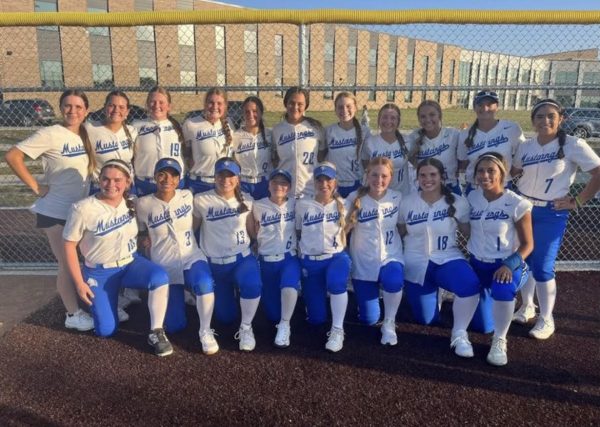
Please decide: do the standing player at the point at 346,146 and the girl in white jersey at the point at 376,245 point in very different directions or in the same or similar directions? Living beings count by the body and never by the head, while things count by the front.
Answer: same or similar directions

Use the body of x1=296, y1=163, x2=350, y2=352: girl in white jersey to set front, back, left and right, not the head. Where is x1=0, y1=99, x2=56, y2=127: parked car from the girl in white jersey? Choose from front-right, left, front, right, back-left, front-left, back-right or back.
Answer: back-right

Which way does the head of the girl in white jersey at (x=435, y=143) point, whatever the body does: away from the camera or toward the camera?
toward the camera

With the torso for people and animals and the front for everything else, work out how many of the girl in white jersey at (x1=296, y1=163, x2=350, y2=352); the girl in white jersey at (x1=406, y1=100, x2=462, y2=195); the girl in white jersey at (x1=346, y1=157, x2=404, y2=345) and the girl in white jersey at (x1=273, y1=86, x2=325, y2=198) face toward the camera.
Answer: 4

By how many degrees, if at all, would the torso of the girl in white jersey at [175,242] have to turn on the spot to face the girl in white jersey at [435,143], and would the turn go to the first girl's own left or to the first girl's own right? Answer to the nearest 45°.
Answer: approximately 90° to the first girl's own left

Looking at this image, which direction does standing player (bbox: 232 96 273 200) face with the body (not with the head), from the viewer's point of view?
toward the camera

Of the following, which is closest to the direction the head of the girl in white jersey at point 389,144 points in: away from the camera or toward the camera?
toward the camera

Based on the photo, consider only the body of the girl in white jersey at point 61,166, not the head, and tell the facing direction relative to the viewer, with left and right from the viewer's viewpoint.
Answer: facing the viewer and to the right of the viewer

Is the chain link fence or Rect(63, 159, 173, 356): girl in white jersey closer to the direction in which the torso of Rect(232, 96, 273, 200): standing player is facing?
the girl in white jersey

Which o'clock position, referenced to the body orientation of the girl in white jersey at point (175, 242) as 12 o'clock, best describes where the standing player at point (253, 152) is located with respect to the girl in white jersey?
The standing player is roughly at 8 o'clock from the girl in white jersey.

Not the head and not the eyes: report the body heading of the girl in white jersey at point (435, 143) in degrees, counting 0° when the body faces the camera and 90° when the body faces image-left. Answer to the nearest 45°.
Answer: approximately 0°

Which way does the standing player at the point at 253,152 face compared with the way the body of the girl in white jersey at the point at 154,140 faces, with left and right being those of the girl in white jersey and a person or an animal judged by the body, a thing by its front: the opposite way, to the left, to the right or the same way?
the same way

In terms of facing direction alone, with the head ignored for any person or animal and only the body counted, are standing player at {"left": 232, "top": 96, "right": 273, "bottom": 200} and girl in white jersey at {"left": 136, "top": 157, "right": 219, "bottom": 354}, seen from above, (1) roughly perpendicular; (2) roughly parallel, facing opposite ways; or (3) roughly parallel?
roughly parallel

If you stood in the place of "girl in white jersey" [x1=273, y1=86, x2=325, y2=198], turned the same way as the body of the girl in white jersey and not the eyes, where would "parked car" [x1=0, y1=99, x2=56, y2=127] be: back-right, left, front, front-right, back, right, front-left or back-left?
back-right

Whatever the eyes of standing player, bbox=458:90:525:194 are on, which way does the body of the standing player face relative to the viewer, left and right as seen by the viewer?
facing the viewer

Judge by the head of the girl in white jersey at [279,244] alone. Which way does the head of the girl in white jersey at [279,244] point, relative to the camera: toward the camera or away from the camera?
toward the camera

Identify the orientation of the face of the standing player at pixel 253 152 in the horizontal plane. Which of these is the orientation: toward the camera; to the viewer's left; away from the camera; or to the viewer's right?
toward the camera
